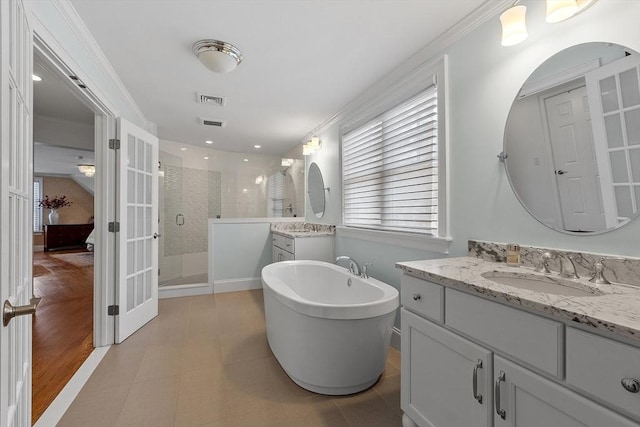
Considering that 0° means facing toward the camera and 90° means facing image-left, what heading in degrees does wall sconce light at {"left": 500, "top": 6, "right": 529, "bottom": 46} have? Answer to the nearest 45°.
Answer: approximately 45°

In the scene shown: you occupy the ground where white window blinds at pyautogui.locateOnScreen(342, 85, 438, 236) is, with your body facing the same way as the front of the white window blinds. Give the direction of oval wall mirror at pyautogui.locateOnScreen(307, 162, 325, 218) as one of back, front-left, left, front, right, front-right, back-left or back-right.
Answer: right

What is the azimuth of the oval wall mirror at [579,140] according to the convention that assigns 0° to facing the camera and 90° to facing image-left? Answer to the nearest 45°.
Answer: approximately 45°

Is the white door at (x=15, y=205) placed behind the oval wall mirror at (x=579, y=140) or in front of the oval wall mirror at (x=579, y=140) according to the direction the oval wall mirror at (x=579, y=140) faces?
in front

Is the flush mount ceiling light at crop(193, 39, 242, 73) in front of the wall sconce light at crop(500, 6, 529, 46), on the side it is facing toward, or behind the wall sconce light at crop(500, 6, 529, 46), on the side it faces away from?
in front

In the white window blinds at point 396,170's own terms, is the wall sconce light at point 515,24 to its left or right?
on its left

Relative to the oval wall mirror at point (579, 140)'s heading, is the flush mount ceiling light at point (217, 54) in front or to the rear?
in front

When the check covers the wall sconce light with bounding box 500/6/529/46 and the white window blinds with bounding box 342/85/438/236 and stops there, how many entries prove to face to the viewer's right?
0

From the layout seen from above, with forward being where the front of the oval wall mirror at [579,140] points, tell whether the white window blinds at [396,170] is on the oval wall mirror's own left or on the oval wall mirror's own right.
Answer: on the oval wall mirror's own right

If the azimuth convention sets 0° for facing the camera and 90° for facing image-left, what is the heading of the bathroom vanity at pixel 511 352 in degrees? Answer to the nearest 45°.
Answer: approximately 45°
